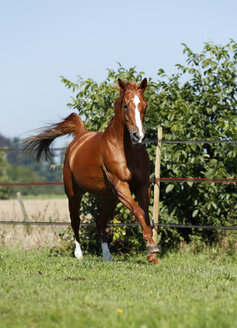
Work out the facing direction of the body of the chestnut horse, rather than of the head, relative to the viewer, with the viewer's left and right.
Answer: facing the viewer and to the right of the viewer

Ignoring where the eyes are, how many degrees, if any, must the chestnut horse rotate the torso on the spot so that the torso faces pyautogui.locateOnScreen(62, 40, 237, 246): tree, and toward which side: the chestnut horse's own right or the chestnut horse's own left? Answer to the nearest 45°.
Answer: approximately 90° to the chestnut horse's own left
